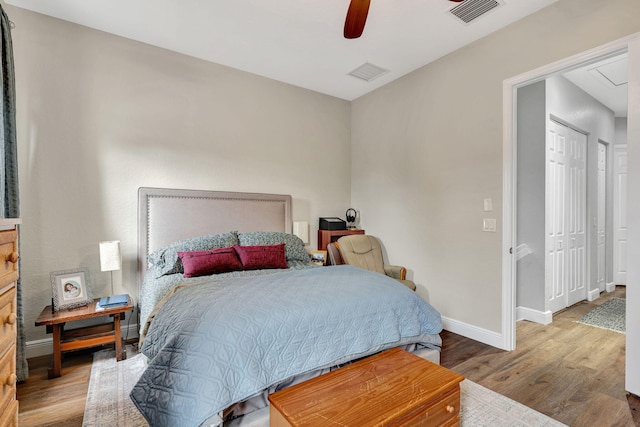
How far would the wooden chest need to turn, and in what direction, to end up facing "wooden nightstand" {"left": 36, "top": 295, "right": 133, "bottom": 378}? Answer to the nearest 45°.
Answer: approximately 135° to its right

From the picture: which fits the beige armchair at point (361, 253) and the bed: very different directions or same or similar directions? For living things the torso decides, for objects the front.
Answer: same or similar directions

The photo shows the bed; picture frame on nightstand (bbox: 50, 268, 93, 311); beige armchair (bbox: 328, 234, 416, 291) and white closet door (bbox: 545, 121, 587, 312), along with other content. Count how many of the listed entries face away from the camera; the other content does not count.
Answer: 0

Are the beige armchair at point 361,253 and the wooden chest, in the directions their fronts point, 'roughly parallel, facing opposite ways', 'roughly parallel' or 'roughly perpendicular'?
roughly parallel

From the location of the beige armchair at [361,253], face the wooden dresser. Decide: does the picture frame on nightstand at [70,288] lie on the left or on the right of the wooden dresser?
right

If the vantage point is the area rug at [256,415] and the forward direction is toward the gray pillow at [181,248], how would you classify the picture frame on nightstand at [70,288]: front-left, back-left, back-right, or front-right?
front-left

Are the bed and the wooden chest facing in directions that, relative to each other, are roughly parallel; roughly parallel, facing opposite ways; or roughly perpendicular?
roughly parallel

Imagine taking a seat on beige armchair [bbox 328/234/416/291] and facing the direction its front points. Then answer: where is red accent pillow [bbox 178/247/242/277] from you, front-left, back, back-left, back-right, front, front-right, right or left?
right

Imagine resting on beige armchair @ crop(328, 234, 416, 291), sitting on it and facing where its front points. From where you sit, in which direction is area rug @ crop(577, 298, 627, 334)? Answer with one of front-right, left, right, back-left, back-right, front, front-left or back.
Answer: front-left

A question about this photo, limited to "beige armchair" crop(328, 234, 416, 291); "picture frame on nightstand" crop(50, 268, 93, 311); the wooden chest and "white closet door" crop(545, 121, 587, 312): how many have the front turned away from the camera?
0

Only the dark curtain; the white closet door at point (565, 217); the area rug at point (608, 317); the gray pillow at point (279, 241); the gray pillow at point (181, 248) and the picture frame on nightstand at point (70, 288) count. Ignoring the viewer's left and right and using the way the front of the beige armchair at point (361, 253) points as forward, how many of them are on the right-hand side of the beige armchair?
4

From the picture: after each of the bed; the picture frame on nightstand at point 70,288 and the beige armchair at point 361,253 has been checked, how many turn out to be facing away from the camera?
0

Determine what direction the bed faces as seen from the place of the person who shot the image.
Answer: facing the viewer and to the right of the viewer

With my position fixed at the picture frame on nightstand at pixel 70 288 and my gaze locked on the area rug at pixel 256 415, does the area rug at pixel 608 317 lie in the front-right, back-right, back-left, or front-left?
front-left
